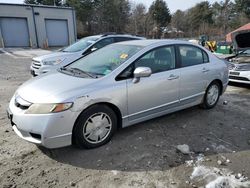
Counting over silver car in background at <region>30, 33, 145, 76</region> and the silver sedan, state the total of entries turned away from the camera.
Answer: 0

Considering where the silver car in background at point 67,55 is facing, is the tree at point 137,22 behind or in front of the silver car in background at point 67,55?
behind

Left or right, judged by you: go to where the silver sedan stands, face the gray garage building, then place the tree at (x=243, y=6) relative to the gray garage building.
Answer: right

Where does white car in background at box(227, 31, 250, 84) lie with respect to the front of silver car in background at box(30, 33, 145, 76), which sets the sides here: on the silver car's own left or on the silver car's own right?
on the silver car's own left

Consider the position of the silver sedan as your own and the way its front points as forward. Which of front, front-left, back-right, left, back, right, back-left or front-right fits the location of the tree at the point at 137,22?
back-right

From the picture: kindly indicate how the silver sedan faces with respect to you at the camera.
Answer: facing the viewer and to the left of the viewer

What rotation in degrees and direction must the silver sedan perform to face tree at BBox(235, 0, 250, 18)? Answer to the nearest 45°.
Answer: approximately 180°

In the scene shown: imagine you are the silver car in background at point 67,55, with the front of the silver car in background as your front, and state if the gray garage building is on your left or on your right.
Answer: on your right

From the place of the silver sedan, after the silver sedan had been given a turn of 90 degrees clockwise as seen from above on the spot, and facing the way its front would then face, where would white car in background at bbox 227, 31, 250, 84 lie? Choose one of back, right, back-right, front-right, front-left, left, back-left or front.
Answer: right

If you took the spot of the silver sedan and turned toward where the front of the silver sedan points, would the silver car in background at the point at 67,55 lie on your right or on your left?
on your right

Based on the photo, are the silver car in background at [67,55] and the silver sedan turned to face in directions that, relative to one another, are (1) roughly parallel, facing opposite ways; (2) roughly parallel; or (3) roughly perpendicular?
roughly parallel

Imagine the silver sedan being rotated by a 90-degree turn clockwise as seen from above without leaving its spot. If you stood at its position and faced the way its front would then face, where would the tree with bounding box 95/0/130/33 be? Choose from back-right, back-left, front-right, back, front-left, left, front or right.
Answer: front-right
